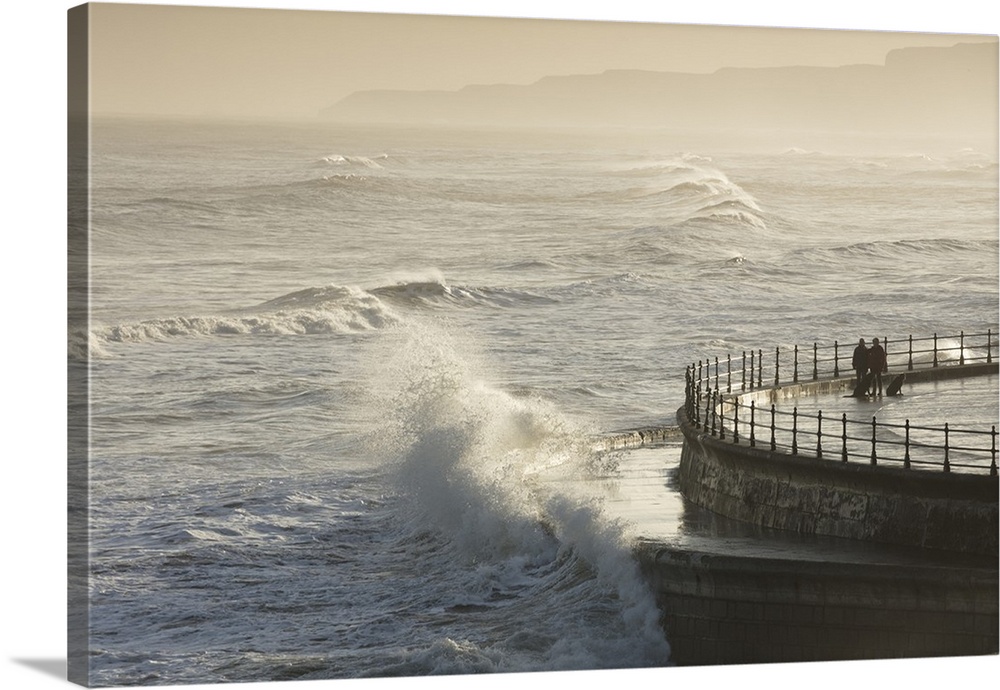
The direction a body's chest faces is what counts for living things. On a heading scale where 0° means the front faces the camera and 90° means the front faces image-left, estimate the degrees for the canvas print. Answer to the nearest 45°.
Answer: approximately 315°
